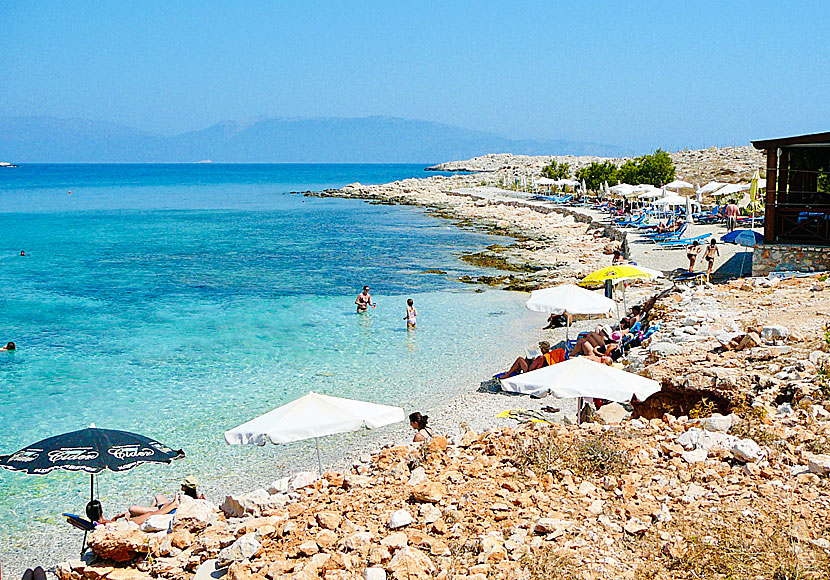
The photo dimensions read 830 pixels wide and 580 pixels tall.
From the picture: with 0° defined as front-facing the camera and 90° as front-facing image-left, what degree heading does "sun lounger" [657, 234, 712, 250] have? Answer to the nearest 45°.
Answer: approximately 90°

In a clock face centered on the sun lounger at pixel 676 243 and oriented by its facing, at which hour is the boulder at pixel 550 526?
The boulder is roughly at 9 o'clock from the sun lounger.

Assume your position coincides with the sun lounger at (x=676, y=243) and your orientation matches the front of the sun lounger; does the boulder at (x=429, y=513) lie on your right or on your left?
on your left

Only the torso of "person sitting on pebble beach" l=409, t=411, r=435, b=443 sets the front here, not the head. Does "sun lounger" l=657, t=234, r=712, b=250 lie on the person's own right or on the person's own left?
on the person's own right

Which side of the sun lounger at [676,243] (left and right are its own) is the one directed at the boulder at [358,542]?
left

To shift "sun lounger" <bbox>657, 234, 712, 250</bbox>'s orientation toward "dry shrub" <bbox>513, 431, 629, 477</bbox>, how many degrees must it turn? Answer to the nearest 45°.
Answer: approximately 90° to its left

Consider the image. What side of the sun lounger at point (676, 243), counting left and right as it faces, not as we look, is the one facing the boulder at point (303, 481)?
left

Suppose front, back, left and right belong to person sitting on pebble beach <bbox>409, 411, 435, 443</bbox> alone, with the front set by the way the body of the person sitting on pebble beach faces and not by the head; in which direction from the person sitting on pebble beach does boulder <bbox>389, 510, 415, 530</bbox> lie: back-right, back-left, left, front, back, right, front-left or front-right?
back-left

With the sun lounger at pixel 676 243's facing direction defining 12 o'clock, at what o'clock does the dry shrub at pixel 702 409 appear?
The dry shrub is roughly at 9 o'clock from the sun lounger.

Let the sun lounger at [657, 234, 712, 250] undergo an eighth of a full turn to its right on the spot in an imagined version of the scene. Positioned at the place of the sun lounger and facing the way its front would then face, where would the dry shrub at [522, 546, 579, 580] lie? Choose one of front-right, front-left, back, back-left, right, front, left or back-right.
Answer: back-left
